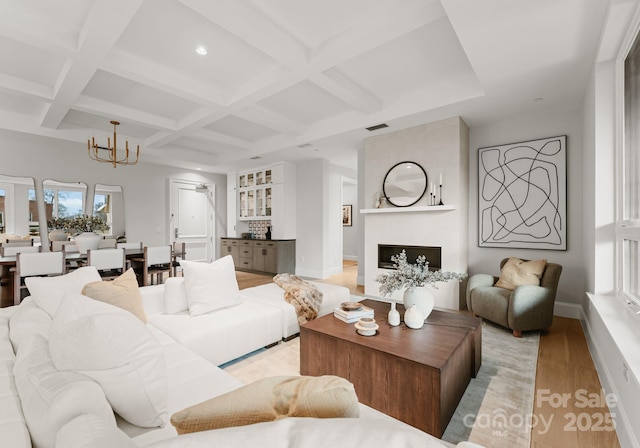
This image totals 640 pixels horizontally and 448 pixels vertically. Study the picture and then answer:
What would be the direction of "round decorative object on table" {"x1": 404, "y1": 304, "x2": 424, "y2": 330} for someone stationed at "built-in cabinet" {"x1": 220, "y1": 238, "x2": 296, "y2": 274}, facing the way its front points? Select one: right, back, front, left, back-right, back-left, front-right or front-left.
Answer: front-left

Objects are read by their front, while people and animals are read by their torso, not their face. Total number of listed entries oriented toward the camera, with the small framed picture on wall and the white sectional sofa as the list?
1

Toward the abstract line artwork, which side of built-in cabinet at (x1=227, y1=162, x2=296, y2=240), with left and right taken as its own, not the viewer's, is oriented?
left

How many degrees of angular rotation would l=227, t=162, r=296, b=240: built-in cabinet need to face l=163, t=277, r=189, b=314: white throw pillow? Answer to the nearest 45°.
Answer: approximately 45° to its left

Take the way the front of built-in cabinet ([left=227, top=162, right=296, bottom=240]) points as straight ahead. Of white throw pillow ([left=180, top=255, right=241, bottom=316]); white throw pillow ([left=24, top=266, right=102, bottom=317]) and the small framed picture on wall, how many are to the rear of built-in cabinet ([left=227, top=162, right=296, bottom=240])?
1

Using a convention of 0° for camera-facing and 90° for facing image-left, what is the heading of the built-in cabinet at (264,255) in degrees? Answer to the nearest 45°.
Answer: approximately 45°

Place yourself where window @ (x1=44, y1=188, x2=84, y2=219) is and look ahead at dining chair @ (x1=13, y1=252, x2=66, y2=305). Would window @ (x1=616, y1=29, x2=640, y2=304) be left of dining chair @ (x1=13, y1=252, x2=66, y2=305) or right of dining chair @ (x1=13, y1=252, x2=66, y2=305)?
left

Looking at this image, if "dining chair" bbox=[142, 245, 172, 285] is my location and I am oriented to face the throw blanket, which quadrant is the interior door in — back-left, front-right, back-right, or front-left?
back-left

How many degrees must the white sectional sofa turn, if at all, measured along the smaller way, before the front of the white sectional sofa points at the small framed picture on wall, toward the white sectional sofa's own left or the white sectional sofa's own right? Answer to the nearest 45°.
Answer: approximately 45° to the white sectional sofa's own left

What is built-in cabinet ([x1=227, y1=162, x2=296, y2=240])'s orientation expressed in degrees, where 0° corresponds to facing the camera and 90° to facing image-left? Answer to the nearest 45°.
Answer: approximately 45°

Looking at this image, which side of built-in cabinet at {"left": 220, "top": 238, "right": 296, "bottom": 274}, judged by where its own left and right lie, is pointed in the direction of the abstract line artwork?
left

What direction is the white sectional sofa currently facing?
to the viewer's right
